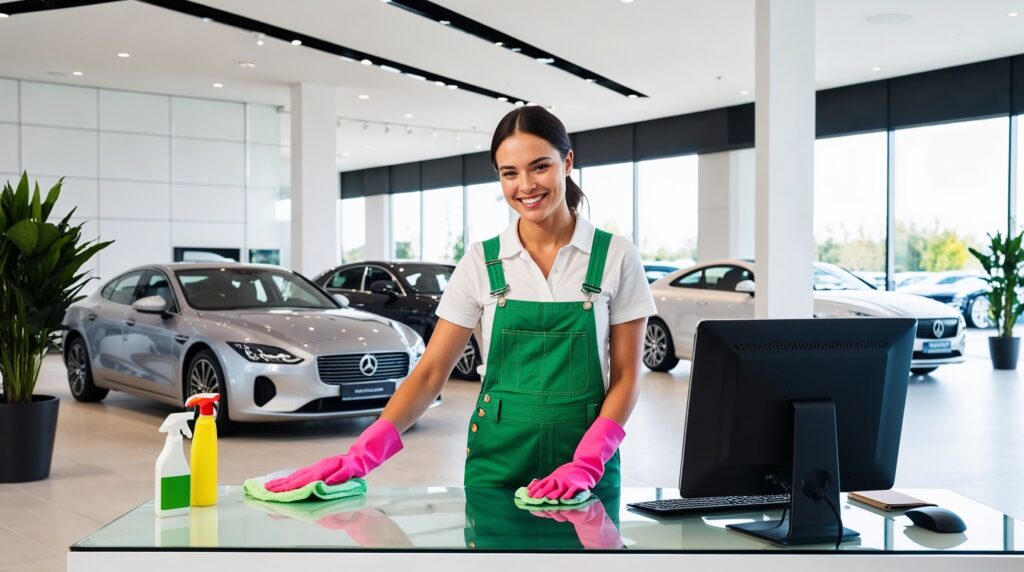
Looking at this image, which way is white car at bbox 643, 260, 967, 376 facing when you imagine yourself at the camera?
facing the viewer and to the right of the viewer

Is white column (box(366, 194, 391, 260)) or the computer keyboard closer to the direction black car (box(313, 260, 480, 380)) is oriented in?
the computer keyboard

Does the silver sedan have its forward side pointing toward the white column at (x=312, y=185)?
no

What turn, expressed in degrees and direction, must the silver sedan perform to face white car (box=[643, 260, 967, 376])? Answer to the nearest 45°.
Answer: approximately 45° to its left

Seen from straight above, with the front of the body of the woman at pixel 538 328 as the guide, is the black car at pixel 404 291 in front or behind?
behind

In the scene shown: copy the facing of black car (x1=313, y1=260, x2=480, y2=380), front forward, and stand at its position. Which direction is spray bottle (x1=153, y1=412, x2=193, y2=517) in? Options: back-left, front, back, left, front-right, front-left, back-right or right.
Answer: front-right

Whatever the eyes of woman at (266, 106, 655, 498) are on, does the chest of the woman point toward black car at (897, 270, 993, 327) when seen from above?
no

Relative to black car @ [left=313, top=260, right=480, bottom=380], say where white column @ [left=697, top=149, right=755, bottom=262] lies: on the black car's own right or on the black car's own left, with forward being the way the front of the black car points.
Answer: on the black car's own left

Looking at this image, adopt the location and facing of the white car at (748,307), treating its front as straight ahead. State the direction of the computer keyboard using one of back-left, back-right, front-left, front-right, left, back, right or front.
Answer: front-right

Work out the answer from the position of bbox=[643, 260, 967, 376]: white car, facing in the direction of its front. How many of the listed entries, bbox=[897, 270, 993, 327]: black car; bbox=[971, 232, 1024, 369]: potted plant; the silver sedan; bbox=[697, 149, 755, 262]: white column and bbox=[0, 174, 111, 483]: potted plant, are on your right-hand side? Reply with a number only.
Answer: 2

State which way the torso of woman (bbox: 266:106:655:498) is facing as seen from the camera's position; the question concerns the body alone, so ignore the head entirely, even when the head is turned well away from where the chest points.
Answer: toward the camera

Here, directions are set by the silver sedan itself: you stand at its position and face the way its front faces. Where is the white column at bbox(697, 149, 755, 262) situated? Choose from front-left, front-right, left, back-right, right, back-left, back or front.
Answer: left

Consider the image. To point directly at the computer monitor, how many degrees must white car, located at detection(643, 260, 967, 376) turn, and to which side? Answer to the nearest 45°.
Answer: approximately 45° to its right

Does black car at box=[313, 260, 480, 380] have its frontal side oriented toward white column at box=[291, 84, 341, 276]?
no
